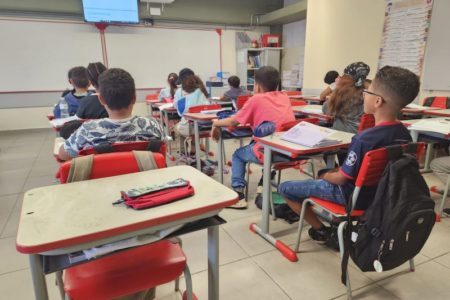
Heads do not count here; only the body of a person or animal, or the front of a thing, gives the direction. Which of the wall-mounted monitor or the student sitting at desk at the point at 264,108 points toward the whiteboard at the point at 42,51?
the student sitting at desk

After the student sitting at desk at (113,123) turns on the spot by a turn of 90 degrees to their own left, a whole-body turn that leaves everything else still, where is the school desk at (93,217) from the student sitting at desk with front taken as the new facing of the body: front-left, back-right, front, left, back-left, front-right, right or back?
left

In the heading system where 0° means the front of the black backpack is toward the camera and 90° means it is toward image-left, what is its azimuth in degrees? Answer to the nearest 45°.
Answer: approximately 315°

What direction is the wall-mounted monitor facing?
toward the camera

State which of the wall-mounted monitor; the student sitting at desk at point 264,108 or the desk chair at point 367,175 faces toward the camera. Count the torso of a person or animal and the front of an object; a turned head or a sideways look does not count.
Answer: the wall-mounted monitor

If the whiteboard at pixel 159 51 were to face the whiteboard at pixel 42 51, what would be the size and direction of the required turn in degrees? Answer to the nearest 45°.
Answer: approximately 90° to its right

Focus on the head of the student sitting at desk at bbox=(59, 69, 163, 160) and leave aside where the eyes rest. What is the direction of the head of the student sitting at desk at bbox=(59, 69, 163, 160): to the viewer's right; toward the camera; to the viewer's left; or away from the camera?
away from the camera

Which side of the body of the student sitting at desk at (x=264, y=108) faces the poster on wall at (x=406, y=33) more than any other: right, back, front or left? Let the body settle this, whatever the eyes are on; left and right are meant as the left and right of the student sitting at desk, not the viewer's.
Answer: right

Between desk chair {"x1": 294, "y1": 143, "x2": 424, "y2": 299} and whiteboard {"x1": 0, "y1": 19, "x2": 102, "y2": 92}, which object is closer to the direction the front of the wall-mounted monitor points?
the desk chair

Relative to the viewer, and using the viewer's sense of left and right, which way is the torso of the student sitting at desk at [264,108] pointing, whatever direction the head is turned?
facing away from the viewer and to the left of the viewer

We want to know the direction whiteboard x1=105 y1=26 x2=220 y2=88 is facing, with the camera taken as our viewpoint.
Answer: facing the viewer

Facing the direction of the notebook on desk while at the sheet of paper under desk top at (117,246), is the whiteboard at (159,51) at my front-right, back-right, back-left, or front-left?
front-left

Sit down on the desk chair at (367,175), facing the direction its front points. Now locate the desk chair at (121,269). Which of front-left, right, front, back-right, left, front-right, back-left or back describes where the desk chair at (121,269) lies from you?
left

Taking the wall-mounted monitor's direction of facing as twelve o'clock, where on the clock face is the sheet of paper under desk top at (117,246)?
The sheet of paper under desk top is roughly at 12 o'clock from the wall-mounted monitor.

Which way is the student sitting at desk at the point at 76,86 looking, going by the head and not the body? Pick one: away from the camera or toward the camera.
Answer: away from the camera

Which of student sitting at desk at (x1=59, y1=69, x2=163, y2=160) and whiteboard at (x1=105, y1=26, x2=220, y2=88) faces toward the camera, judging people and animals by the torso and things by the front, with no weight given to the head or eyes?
the whiteboard

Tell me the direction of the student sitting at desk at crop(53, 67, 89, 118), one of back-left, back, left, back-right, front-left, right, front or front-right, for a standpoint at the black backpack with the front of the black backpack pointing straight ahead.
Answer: back-right

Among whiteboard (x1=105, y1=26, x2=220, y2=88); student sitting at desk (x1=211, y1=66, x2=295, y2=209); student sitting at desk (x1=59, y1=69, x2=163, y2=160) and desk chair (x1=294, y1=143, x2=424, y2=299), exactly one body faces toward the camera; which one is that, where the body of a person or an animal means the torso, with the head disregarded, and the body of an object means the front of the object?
the whiteboard

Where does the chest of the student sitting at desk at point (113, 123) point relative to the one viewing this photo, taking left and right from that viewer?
facing away from the viewer

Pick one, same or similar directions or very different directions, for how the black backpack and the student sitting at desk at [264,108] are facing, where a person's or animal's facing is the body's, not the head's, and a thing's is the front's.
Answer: very different directions
